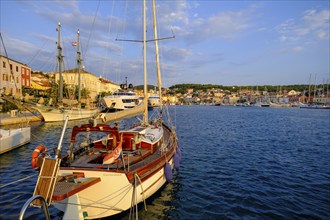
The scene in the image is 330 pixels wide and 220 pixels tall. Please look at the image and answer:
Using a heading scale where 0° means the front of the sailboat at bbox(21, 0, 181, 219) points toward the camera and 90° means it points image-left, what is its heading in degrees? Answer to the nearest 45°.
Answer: approximately 225°
